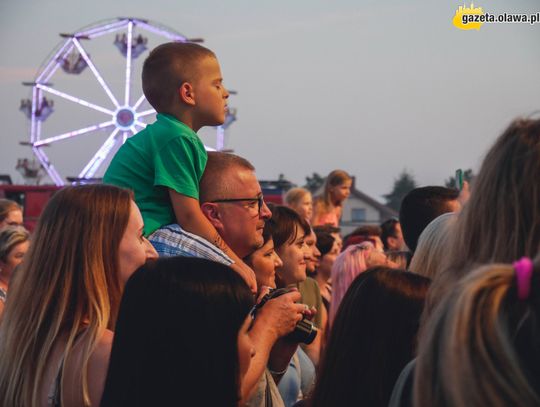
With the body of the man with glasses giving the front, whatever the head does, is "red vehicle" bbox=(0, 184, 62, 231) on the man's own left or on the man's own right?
on the man's own left

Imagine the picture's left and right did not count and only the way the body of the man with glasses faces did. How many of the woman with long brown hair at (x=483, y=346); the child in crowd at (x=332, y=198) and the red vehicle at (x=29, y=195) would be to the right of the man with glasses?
1

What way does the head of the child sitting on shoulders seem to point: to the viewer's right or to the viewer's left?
to the viewer's right

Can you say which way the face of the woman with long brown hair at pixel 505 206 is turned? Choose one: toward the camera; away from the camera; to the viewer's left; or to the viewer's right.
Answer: away from the camera

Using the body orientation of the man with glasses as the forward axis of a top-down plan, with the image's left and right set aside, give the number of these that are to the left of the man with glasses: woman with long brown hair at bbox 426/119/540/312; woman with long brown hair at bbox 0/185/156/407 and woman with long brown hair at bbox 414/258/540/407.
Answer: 0

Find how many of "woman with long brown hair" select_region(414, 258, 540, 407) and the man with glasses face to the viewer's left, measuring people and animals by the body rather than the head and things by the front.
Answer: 0

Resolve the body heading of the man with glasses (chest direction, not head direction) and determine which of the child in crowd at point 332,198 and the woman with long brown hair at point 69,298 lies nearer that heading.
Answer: the child in crowd

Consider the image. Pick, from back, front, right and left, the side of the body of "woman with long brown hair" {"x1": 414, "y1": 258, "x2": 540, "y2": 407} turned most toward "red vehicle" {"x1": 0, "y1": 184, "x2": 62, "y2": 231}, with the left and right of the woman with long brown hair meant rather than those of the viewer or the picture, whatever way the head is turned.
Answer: left

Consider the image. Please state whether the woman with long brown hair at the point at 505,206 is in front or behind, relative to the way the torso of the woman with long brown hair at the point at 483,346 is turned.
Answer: in front

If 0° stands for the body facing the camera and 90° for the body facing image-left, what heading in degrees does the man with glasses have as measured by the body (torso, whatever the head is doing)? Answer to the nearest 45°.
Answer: approximately 270°

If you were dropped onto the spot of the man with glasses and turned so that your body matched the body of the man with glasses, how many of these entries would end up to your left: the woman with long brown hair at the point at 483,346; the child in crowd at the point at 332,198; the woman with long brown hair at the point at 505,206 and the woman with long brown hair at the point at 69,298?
1

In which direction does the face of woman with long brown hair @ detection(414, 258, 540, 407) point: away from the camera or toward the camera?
away from the camera

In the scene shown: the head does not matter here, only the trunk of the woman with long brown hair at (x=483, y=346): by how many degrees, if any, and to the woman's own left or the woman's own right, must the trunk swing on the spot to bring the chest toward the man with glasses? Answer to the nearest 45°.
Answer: approximately 90° to the woman's own left

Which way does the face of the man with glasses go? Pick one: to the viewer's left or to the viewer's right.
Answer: to the viewer's right

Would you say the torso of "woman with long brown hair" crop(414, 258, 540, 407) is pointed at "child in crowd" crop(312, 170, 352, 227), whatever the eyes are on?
no

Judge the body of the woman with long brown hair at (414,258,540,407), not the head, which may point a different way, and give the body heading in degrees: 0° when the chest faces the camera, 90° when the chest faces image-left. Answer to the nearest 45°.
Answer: approximately 225°

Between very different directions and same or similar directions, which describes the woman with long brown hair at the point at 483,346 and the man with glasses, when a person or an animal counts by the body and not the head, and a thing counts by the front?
same or similar directions
